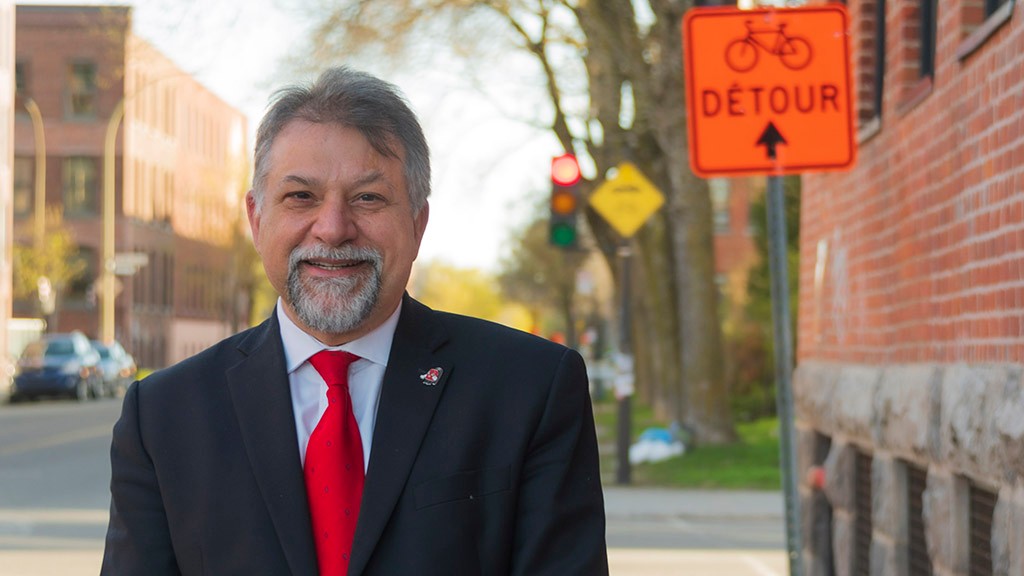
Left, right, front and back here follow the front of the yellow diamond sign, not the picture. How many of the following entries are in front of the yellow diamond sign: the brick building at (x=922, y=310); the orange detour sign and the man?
3

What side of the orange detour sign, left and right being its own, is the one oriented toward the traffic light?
back

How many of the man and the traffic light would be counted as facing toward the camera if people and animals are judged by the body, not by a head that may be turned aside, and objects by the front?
2

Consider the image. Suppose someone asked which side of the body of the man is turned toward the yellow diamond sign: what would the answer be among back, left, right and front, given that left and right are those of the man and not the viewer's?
back

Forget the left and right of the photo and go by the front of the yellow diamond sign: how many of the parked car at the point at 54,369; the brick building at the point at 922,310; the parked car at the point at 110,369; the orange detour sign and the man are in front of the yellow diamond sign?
3

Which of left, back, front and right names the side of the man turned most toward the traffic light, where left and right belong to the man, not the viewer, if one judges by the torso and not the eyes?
back

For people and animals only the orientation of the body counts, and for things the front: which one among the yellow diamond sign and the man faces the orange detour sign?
the yellow diamond sign

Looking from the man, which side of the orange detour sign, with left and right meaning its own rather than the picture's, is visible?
front

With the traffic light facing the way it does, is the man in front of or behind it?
in front

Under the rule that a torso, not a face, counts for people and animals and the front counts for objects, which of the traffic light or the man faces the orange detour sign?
the traffic light

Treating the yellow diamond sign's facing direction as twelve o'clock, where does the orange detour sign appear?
The orange detour sign is roughly at 12 o'clock from the yellow diamond sign.

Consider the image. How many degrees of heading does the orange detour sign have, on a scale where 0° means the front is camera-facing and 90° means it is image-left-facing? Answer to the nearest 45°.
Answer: approximately 0°

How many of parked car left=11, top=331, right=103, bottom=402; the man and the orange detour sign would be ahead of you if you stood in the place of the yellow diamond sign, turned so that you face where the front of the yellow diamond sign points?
2
